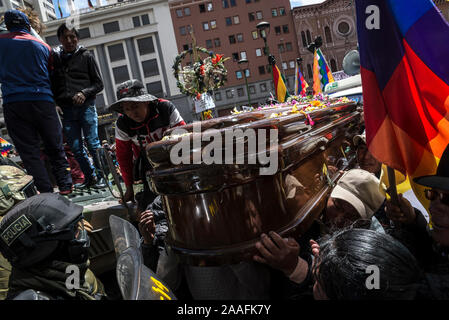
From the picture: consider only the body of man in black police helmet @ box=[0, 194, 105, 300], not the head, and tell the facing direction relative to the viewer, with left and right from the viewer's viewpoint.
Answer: facing to the right of the viewer

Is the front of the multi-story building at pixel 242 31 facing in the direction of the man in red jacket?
yes

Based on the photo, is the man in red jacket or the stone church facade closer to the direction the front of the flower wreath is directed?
the man in red jacket

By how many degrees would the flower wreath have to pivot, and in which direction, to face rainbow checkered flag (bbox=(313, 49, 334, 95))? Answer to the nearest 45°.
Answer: approximately 135° to its left

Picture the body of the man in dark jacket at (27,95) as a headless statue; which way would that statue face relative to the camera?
away from the camera

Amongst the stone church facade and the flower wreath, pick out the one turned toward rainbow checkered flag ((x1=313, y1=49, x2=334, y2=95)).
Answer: the stone church facade

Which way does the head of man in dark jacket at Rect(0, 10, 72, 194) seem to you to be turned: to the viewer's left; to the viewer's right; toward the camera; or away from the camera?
away from the camera

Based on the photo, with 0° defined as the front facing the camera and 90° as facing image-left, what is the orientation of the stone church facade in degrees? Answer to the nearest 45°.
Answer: approximately 0°

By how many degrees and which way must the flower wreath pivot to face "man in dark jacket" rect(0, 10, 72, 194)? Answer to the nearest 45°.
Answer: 0° — it already faces them
